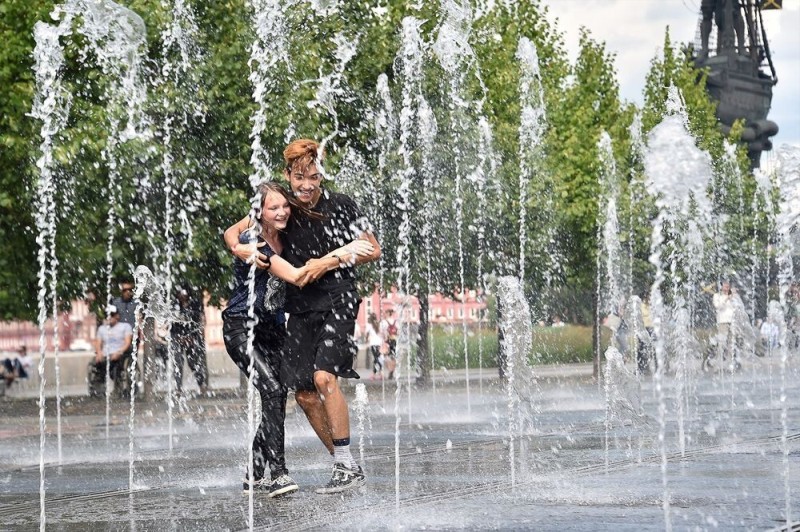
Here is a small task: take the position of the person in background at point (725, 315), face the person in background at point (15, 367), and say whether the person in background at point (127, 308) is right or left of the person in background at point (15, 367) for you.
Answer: left

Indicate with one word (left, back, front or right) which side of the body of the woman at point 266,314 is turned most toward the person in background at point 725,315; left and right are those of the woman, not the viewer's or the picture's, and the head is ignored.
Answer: left

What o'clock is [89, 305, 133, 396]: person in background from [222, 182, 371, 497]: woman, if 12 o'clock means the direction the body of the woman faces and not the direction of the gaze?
The person in background is roughly at 7 o'clock from the woman.

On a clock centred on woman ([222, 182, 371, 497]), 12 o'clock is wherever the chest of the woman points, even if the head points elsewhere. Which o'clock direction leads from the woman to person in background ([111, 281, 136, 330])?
The person in background is roughly at 7 o'clock from the woman.

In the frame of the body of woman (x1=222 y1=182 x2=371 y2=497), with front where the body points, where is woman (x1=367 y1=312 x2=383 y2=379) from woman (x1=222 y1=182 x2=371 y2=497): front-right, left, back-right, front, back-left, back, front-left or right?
back-left

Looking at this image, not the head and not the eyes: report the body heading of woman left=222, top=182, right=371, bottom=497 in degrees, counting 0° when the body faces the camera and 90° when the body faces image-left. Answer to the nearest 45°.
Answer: approximately 315°

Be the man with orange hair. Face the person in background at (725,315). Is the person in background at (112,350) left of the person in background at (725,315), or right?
left

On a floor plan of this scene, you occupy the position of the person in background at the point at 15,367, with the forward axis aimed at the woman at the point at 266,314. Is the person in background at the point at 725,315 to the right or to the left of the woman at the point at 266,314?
left

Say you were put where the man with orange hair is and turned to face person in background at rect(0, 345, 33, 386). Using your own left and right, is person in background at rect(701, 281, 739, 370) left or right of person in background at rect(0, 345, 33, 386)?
right

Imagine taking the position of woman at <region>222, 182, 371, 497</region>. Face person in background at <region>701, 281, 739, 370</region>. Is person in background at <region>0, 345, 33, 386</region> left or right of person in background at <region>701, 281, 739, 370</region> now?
left

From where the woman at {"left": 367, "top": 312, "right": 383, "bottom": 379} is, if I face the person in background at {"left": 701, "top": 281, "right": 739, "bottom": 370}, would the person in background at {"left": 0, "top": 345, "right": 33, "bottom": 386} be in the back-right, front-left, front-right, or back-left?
back-right
